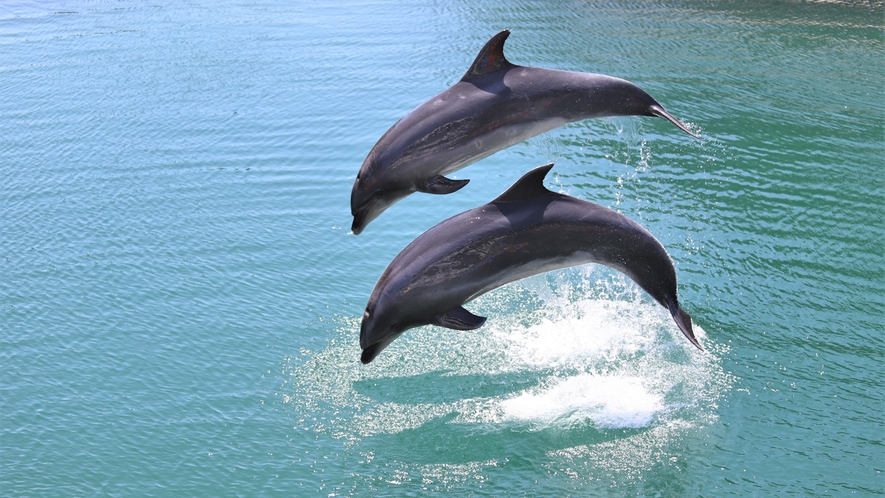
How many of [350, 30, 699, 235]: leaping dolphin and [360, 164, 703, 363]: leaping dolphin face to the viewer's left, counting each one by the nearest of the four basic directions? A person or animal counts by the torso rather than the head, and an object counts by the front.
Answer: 2

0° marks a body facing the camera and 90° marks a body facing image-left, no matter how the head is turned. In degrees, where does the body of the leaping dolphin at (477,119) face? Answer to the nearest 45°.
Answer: approximately 90°

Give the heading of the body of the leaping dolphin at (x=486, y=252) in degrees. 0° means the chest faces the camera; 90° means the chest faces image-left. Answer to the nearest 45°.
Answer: approximately 90°
